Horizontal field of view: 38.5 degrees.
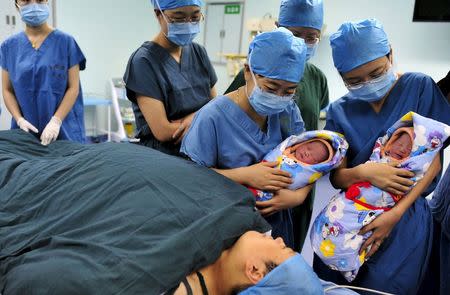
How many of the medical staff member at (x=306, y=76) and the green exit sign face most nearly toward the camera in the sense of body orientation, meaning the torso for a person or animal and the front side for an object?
2

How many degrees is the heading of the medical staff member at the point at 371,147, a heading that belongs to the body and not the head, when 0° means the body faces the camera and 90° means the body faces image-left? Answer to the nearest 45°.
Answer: approximately 45°

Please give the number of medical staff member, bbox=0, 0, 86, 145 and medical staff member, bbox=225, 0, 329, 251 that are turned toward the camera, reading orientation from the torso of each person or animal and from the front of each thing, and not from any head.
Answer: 2

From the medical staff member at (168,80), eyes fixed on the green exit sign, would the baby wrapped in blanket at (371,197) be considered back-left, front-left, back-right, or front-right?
back-right

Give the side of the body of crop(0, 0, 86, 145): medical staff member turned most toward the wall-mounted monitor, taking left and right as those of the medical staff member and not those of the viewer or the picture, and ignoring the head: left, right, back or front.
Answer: left

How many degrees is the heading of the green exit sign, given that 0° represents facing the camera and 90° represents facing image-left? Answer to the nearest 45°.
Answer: approximately 0°
